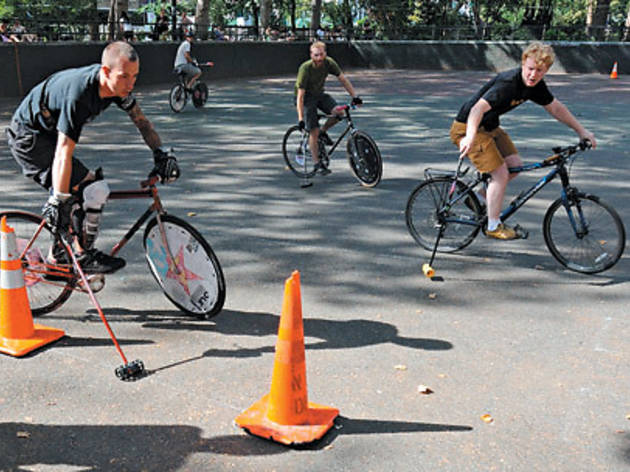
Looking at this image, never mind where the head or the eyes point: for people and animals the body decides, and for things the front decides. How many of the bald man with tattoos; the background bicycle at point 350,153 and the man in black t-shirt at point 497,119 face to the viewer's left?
0

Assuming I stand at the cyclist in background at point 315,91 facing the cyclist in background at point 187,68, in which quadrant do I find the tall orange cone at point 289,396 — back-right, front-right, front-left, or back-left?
back-left

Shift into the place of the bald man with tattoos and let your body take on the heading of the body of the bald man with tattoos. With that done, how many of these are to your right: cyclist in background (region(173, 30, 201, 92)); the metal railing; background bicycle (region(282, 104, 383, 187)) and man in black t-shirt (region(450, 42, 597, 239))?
0

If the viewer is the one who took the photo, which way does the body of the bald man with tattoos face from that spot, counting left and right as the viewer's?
facing the viewer and to the right of the viewer

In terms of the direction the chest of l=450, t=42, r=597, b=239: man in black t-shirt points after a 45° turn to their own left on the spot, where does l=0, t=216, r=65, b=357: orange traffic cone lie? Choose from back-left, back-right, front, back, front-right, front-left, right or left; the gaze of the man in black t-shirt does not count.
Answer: back-right

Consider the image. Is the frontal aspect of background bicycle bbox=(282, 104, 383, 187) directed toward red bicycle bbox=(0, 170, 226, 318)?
no

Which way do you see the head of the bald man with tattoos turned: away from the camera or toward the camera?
toward the camera

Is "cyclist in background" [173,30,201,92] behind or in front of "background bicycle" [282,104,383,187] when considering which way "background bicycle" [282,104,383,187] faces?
behind

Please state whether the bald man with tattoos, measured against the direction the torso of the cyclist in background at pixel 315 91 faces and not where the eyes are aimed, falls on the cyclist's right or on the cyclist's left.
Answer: on the cyclist's right

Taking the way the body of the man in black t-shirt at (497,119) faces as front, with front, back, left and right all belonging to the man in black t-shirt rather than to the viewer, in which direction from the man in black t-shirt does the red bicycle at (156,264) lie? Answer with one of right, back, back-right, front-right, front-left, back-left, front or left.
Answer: right

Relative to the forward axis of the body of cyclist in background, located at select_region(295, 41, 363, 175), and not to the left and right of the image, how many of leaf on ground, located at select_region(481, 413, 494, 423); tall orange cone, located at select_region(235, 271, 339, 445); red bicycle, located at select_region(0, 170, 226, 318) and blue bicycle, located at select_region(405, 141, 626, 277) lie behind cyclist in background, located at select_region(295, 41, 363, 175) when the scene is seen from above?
0

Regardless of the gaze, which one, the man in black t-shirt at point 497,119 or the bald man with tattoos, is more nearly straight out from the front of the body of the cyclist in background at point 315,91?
the man in black t-shirt

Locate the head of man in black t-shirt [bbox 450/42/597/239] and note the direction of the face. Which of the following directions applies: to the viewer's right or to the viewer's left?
to the viewer's left

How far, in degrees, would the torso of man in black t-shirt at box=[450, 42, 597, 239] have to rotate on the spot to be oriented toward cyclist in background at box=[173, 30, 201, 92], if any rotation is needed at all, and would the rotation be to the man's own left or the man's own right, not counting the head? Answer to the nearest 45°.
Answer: approximately 180°

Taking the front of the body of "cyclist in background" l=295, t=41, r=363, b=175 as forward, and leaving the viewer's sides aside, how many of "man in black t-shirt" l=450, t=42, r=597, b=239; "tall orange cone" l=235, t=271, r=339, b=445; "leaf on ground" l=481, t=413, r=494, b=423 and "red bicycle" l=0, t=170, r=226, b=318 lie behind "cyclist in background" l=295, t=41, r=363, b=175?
0

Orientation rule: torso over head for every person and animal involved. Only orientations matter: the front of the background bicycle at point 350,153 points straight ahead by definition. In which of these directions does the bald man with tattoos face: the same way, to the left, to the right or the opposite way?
the same way

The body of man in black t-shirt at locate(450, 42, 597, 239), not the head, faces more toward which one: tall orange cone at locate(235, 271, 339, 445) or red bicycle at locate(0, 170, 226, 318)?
the tall orange cone

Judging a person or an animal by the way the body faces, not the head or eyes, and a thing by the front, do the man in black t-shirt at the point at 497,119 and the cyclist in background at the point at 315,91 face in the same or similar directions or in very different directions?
same or similar directions

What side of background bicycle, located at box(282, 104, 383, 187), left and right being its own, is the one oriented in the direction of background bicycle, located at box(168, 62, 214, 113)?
back
